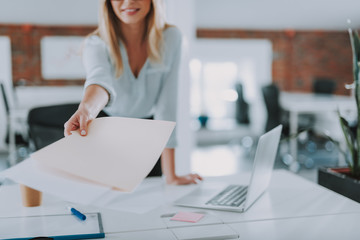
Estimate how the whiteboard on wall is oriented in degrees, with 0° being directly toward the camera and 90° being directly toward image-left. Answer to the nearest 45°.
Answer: approximately 0°

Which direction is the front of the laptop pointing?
to the viewer's left

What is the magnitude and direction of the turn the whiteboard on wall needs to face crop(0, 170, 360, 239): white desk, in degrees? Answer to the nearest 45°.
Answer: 0° — it already faces it

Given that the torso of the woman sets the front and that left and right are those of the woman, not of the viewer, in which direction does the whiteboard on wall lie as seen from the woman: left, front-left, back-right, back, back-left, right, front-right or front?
back

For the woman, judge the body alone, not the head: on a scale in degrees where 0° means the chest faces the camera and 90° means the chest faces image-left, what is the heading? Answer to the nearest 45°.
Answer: approximately 0°

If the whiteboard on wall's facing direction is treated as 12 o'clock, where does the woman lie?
The woman is roughly at 12 o'clock from the whiteboard on wall.

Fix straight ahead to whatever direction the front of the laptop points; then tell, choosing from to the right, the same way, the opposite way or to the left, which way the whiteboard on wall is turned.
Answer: to the left

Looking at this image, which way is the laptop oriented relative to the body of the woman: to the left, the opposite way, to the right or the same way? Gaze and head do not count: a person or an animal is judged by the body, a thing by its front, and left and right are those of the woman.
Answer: to the right

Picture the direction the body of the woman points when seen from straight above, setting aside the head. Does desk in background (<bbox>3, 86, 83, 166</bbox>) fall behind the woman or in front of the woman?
behind
